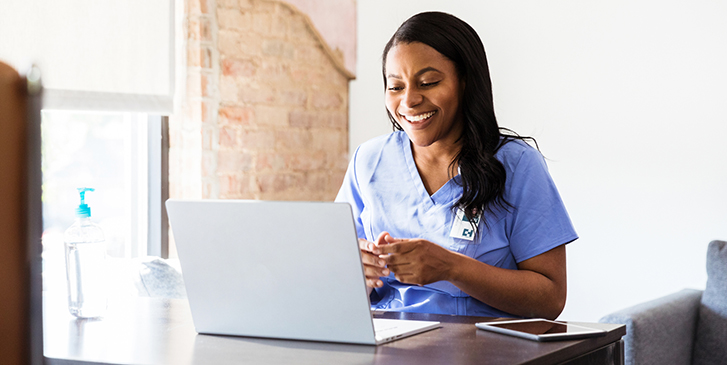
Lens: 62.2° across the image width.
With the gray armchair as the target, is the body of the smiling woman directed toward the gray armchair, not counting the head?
no

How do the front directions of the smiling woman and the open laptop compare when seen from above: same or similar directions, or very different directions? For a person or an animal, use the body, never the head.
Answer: very different directions

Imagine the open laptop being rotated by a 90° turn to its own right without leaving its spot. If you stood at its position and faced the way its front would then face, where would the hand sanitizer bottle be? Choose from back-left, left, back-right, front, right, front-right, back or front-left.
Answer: back

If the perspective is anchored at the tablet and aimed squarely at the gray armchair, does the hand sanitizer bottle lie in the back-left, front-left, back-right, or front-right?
back-left

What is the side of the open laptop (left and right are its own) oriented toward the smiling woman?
front

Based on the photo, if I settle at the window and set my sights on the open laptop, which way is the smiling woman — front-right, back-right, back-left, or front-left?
front-left

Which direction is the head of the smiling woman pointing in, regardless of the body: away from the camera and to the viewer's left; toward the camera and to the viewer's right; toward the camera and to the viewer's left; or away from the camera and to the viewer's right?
toward the camera and to the viewer's left

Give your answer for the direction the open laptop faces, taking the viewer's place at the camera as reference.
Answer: facing away from the viewer and to the right of the viewer

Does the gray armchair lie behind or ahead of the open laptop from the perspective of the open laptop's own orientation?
ahead

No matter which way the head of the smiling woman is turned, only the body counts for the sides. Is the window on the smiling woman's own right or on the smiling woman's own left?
on the smiling woman's own right

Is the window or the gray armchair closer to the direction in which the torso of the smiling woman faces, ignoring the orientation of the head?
the window

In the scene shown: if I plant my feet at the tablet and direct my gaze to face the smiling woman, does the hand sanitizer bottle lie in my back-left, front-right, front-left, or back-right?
front-left

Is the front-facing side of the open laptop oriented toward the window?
no
